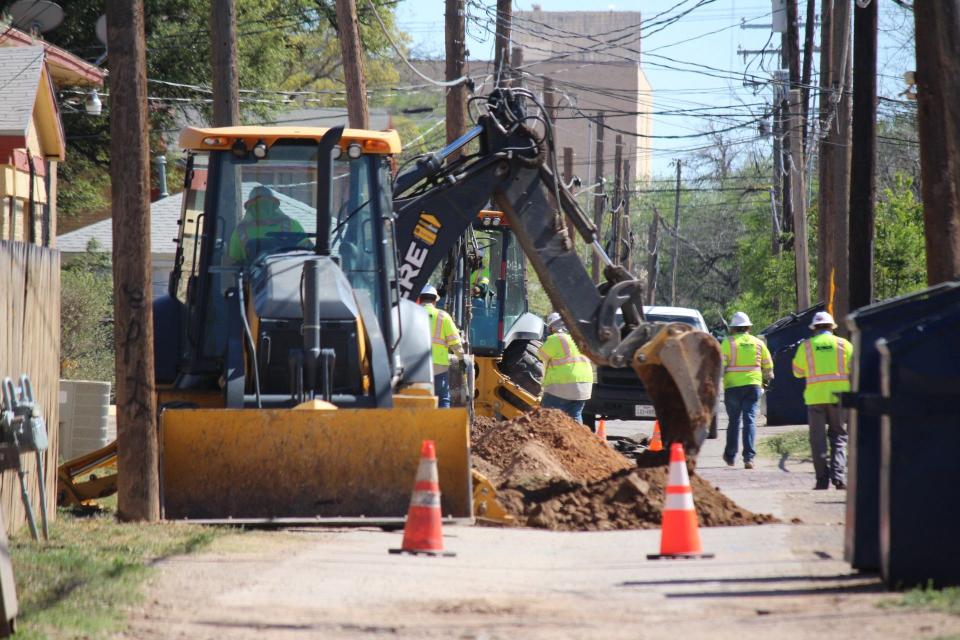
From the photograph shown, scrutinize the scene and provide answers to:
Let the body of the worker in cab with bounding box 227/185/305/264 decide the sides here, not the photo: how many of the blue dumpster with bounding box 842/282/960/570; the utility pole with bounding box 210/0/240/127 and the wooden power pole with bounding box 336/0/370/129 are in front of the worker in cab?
2

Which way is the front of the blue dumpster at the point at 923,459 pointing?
to the viewer's left

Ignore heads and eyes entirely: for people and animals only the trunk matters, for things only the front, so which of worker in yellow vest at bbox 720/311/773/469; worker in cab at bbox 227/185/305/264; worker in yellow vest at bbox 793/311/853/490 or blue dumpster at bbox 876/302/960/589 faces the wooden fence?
the blue dumpster

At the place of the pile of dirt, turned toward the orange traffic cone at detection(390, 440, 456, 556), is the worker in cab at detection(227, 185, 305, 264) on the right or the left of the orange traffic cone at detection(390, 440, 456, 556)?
right

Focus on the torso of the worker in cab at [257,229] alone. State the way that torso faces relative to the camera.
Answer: away from the camera

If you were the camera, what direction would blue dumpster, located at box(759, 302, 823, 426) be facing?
facing to the left of the viewer
